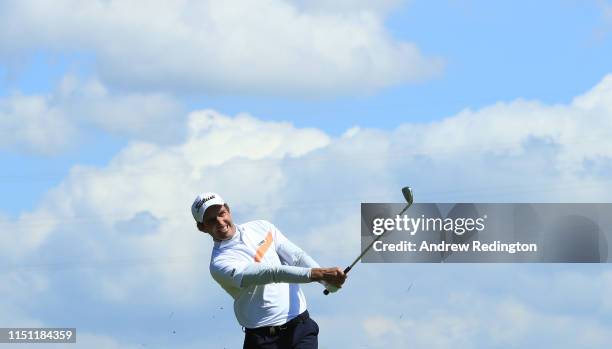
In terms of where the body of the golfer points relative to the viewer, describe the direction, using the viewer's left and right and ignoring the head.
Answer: facing the viewer and to the right of the viewer
